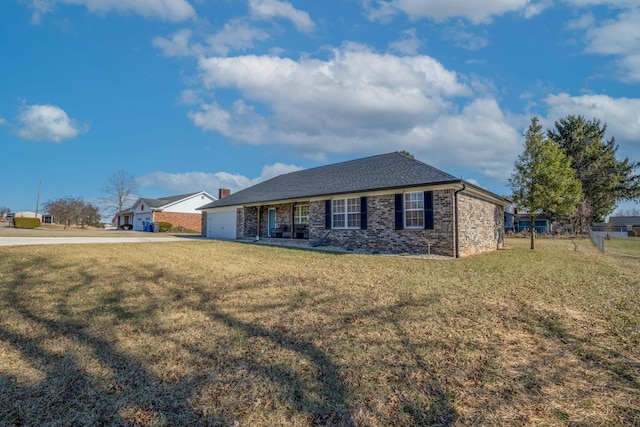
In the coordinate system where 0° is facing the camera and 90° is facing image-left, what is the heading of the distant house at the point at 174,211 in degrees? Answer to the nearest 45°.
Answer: approximately 45°

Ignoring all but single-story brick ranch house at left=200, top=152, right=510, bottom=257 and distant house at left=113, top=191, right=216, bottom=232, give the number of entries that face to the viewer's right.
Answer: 0

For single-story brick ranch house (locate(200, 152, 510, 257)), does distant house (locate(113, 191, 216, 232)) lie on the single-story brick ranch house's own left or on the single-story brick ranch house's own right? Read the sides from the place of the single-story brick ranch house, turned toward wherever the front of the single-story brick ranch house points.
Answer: on the single-story brick ranch house's own right

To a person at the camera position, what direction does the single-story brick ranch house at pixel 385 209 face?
facing the viewer and to the left of the viewer

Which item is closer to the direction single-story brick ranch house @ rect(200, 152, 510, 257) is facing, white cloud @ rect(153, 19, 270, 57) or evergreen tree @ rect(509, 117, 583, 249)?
the white cloud
